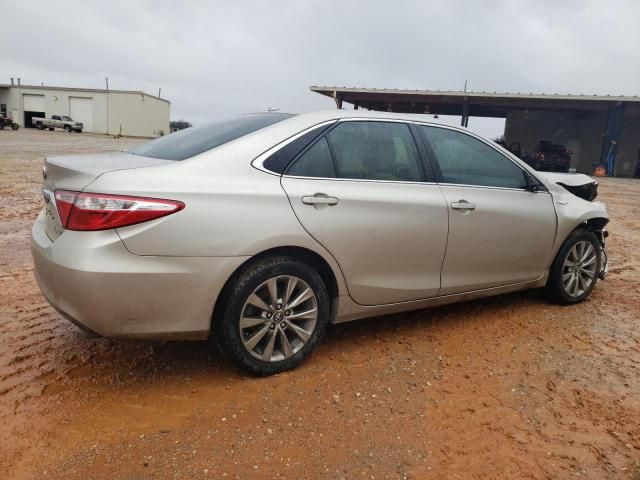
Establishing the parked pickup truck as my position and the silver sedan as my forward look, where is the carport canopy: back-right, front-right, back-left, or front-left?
front-left

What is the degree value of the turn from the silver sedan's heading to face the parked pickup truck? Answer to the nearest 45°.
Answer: approximately 90° to its left

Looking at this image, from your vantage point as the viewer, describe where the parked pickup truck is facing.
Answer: facing the viewer and to the right of the viewer

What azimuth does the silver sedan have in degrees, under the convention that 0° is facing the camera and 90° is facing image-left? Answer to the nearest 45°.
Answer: approximately 225°

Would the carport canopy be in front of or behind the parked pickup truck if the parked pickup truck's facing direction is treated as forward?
in front

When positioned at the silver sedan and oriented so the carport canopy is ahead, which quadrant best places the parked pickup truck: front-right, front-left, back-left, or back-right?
front-left

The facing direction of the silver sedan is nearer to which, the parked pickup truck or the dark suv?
the dark suv

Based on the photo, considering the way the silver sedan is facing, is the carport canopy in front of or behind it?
in front

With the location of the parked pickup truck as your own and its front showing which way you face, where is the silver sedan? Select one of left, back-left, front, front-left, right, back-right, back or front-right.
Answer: front-right

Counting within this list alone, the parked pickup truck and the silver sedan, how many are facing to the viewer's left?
0
